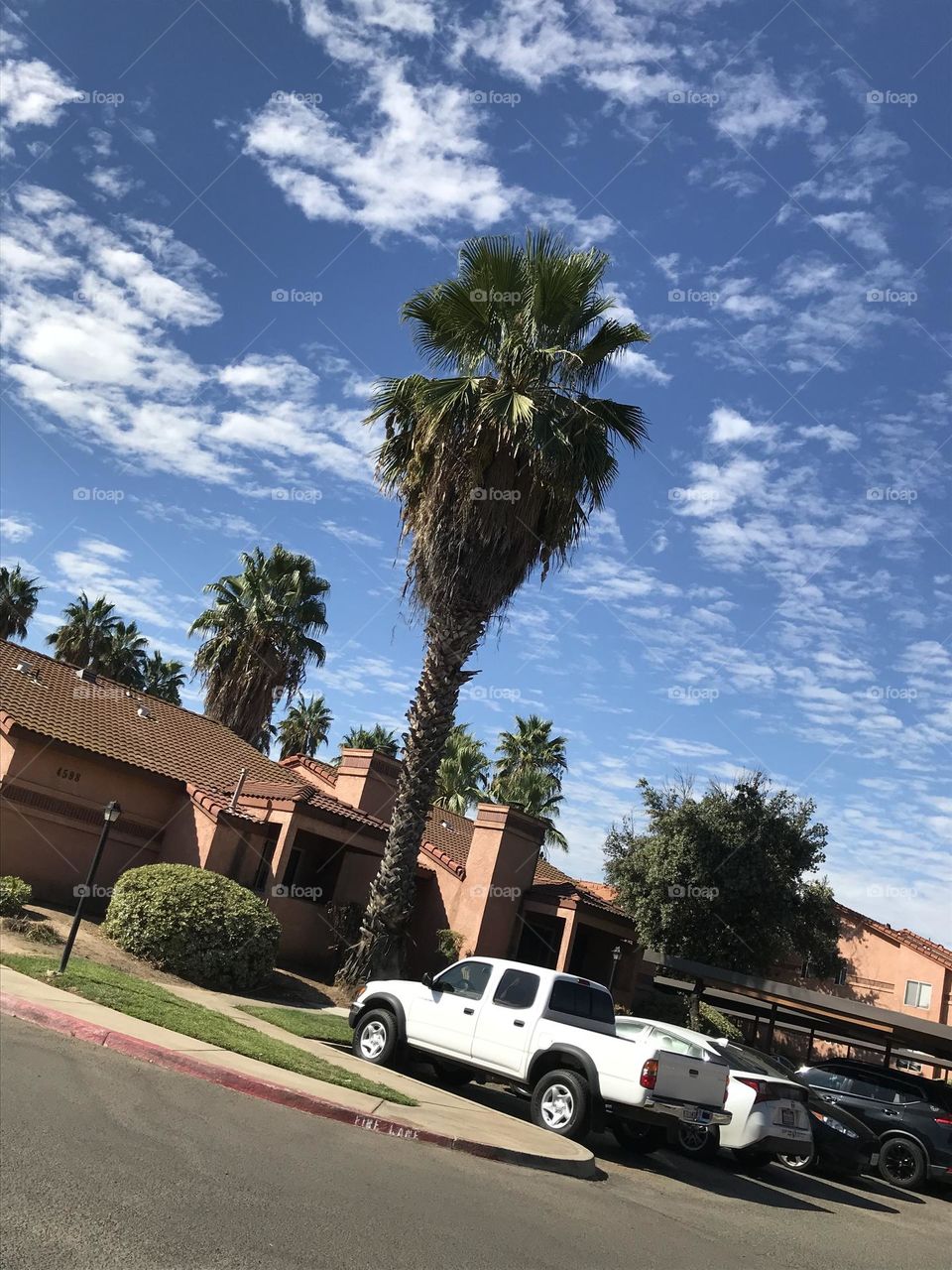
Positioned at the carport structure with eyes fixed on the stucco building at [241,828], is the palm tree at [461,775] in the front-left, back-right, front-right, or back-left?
front-right

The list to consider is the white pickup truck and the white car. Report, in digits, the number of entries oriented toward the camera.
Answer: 0

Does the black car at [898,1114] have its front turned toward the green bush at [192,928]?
no

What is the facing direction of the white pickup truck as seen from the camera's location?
facing away from the viewer and to the left of the viewer

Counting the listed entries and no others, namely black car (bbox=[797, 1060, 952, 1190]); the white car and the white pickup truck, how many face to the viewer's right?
0

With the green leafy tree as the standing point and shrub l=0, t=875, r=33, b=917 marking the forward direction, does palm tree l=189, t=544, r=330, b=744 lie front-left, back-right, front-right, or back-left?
front-right

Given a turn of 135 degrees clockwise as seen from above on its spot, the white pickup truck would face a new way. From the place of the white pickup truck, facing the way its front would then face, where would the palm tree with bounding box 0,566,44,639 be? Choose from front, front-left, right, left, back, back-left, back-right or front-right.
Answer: back-left

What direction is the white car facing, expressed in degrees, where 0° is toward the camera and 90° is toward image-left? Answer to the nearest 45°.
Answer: approximately 135°

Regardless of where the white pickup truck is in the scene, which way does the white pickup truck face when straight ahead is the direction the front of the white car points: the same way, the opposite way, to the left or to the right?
the same way

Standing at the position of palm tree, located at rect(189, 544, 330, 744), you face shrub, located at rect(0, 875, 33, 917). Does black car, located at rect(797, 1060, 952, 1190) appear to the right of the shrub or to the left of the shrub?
left

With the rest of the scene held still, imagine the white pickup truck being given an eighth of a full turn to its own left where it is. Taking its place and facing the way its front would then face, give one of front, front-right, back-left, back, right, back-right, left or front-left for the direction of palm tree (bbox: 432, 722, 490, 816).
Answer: right
